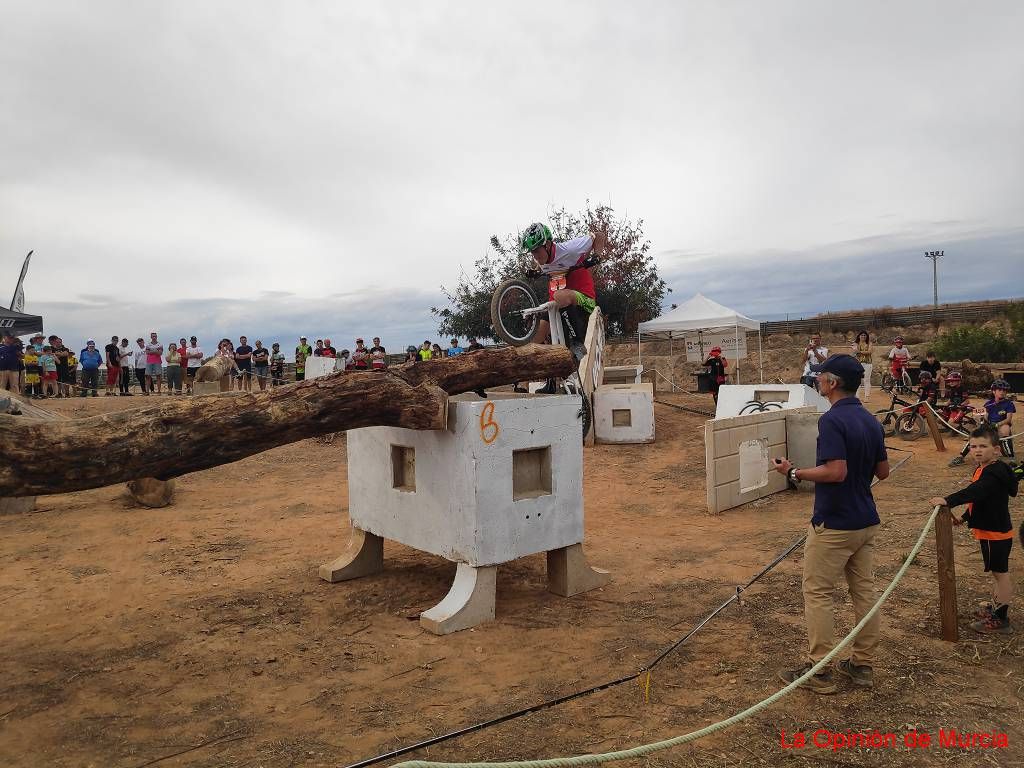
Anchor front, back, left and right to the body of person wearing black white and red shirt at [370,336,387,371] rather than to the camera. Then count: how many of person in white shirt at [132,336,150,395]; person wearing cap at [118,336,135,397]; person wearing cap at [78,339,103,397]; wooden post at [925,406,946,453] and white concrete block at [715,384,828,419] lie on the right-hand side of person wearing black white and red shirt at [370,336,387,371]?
3

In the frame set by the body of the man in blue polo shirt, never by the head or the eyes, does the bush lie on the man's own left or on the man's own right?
on the man's own right

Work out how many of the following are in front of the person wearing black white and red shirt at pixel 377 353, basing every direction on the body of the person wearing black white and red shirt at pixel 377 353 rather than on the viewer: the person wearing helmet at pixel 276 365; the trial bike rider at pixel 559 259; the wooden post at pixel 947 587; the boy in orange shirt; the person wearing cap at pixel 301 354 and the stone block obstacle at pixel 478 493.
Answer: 4

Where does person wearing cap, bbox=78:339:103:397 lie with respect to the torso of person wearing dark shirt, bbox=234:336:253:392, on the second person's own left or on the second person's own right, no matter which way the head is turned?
on the second person's own right

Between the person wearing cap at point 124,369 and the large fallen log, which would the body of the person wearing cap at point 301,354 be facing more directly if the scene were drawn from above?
the large fallen log

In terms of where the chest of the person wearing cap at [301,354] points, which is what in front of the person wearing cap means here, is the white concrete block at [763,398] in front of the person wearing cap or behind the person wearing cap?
in front

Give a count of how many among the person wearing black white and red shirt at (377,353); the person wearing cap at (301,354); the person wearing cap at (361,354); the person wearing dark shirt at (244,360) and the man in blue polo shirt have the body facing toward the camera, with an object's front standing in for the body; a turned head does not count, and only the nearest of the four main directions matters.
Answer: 4

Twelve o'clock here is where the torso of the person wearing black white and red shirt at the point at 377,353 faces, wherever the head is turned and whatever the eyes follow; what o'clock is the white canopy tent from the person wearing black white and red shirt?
The white canopy tent is roughly at 9 o'clock from the person wearing black white and red shirt.

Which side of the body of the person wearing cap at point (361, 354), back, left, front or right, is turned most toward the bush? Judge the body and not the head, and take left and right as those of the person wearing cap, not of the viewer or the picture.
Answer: left

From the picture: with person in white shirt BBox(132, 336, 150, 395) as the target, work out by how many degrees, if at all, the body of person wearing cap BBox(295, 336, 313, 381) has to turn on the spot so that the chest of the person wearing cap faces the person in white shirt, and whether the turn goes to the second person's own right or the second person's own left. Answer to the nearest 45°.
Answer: approximately 90° to the second person's own right
